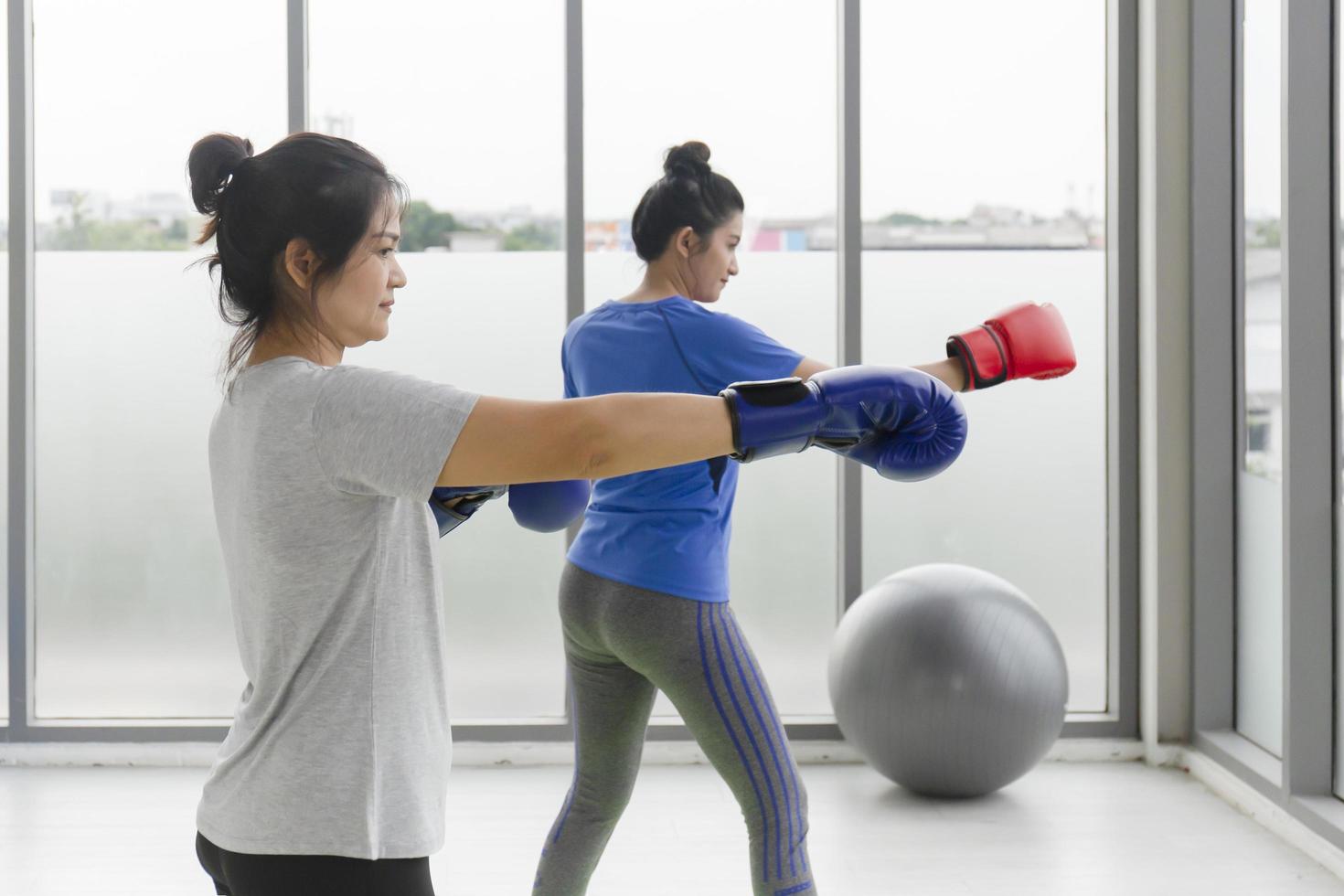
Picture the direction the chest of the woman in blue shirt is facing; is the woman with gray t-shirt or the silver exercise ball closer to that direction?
the silver exercise ball

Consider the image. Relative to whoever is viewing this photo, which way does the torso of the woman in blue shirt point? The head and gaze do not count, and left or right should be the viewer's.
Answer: facing away from the viewer and to the right of the viewer

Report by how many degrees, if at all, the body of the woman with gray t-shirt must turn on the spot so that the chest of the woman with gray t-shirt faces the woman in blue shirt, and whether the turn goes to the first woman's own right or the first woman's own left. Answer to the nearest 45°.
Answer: approximately 90° to the first woman's own left

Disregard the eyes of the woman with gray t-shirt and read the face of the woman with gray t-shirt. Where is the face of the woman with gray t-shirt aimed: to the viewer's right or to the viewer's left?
to the viewer's right

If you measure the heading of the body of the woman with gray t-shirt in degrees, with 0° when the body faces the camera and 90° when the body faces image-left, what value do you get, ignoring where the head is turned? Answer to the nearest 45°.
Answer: approximately 270°

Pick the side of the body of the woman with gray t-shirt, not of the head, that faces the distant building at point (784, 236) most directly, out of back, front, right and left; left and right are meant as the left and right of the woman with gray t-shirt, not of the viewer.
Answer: left

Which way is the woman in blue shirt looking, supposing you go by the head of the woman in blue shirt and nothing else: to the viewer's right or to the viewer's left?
to the viewer's right

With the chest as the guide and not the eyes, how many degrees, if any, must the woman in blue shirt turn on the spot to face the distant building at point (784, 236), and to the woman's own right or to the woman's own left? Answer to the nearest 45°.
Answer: approximately 45° to the woman's own left

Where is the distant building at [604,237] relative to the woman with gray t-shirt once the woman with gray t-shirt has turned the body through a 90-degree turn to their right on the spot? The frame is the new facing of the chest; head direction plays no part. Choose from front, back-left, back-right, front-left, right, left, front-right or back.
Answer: back

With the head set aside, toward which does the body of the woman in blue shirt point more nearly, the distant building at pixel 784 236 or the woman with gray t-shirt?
the distant building

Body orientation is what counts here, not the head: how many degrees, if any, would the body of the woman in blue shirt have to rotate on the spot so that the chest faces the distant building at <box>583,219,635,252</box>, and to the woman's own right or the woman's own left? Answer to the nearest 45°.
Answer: approximately 45° to the woman's own left

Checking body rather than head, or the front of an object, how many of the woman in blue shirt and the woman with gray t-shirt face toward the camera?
0
